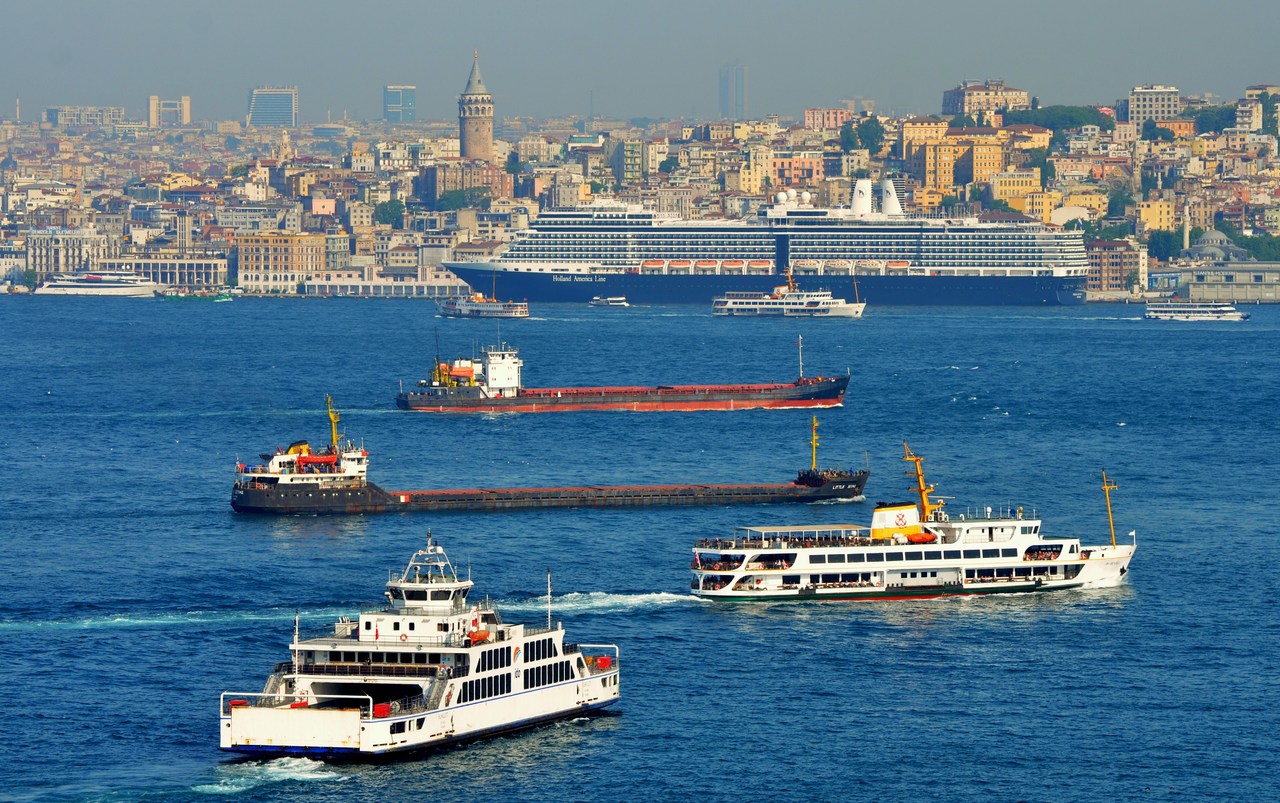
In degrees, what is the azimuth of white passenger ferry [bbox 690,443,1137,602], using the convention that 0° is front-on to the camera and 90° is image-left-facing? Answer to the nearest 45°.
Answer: approximately 270°
